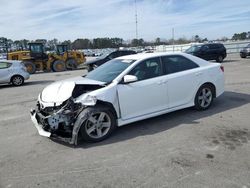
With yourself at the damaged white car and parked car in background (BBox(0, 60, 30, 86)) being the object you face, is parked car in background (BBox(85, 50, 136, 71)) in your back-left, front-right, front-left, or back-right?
front-right

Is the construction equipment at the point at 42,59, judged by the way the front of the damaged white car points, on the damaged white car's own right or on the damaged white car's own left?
on the damaged white car's own right

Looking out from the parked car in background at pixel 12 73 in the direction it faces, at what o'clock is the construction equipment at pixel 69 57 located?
The construction equipment is roughly at 4 o'clock from the parked car in background.

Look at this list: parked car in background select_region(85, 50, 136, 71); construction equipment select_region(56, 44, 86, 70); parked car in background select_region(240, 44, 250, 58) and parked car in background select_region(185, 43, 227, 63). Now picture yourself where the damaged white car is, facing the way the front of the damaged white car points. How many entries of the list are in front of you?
0

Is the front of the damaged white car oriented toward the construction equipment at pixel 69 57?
no

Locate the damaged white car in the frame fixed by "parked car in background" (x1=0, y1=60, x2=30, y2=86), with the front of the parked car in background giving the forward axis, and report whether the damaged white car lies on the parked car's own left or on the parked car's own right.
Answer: on the parked car's own left

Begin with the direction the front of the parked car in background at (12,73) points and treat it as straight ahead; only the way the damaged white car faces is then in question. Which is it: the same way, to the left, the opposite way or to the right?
the same way

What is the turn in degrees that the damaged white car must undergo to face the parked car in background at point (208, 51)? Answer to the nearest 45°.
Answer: approximately 135° to its right

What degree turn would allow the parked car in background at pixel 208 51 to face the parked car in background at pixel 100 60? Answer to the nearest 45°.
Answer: approximately 45° to its left

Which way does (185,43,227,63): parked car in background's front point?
to the viewer's left

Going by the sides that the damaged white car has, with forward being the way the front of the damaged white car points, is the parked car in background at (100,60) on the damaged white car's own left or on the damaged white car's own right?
on the damaged white car's own right

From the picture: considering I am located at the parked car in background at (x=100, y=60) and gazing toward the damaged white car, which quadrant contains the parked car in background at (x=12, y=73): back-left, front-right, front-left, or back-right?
front-right

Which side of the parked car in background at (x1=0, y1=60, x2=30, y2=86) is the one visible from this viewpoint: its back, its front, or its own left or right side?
left

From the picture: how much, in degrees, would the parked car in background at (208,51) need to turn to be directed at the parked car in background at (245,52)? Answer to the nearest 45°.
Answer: approximately 135° to its right

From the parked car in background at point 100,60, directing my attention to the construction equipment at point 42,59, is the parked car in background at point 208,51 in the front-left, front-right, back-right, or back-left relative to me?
back-right

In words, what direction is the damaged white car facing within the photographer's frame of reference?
facing the viewer and to the left of the viewer

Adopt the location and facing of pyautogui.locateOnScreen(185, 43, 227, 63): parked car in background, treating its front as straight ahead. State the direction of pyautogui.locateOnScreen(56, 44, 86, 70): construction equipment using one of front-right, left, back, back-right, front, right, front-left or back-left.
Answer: front
